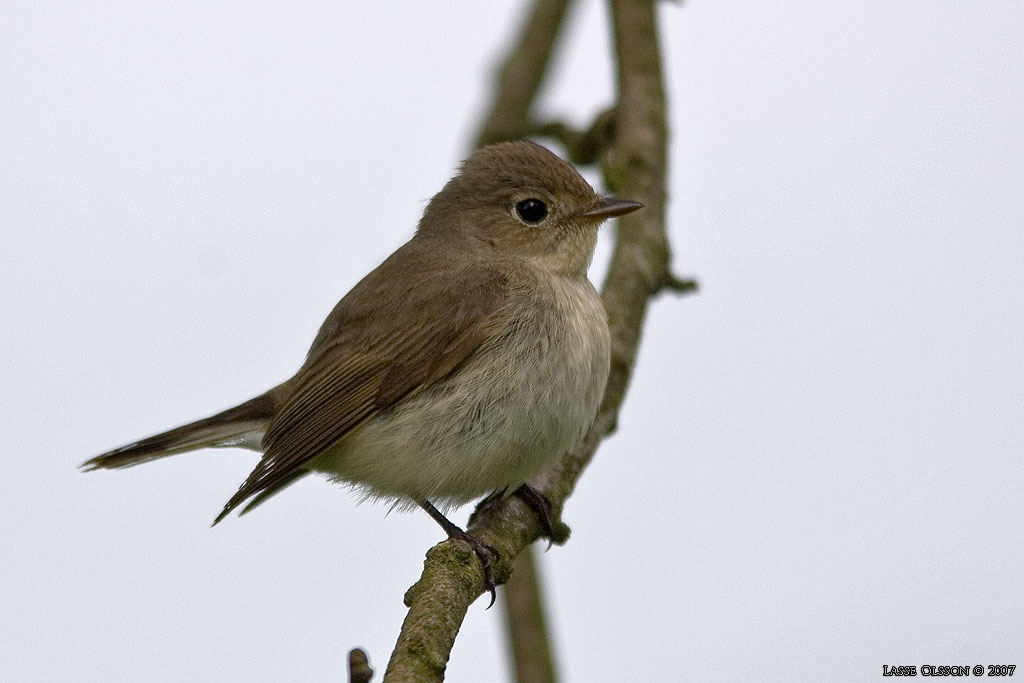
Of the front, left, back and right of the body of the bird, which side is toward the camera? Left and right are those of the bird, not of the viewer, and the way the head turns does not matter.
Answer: right
